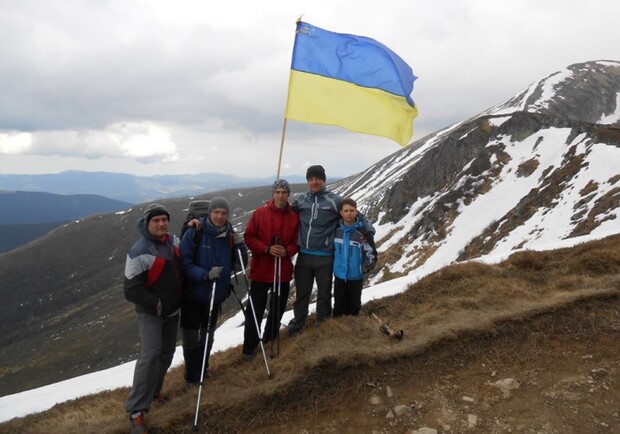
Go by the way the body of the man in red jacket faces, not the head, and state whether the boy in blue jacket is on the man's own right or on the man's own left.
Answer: on the man's own left

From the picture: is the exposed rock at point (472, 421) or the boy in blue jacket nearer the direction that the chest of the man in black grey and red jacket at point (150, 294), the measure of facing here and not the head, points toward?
the exposed rock

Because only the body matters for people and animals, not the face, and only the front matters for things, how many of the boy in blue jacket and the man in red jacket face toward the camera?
2

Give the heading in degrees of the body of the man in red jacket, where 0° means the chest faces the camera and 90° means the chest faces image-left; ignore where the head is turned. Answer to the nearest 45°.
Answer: approximately 0°

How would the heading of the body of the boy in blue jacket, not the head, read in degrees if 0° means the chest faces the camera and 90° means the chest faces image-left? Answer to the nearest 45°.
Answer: approximately 0°

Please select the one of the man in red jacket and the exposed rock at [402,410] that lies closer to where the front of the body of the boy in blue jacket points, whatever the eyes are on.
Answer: the exposed rock

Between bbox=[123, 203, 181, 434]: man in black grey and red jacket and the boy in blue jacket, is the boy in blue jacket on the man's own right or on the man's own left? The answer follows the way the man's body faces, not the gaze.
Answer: on the man's own left

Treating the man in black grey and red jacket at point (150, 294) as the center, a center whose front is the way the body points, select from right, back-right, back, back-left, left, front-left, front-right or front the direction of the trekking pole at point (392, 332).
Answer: front-left
